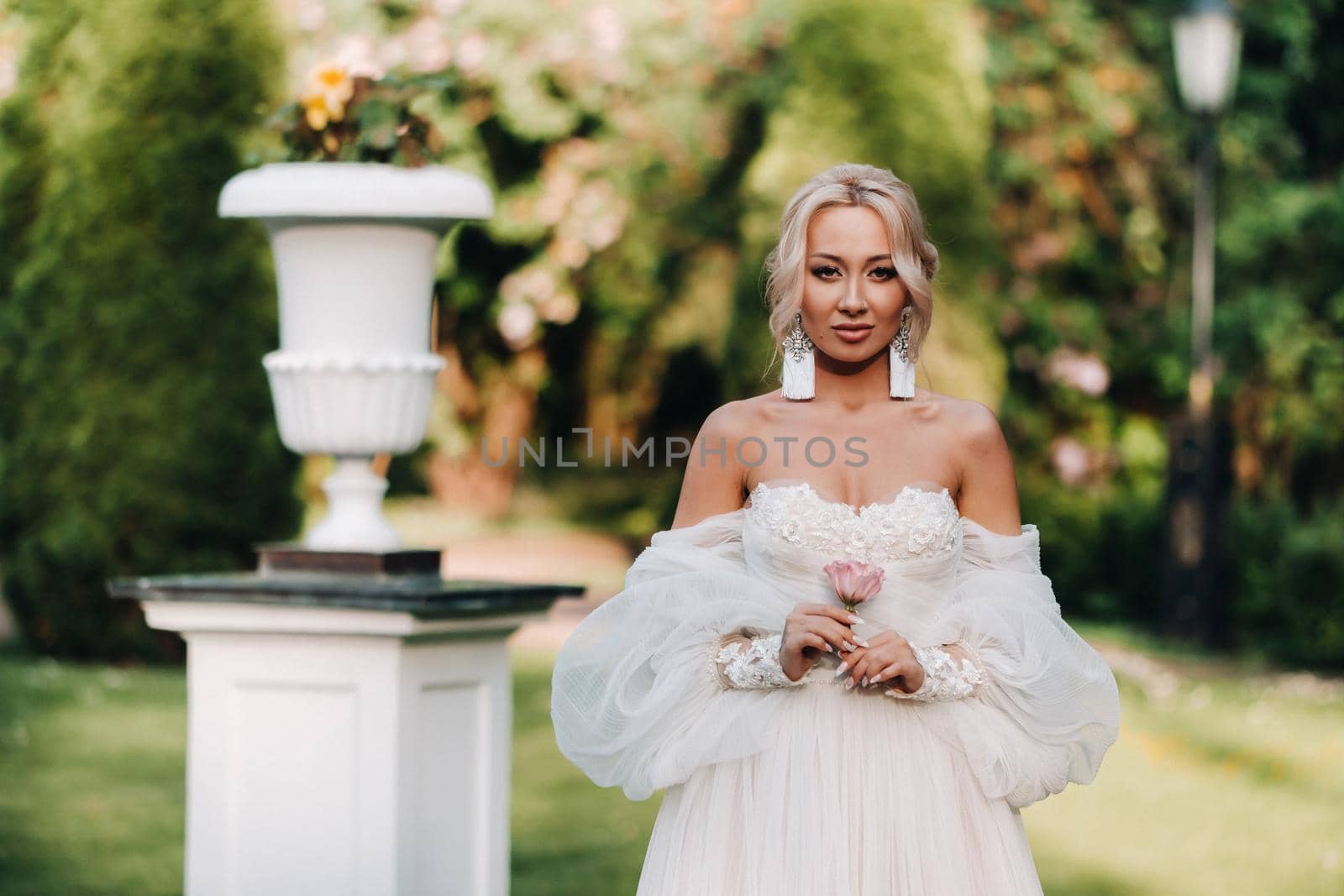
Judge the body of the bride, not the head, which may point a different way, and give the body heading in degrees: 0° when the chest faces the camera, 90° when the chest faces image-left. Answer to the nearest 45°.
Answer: approximately 0°

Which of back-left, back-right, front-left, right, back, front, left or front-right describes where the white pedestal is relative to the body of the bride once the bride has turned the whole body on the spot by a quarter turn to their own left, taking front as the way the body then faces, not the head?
back-left

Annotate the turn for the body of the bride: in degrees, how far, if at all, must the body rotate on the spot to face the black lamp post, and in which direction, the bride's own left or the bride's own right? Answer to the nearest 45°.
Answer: approximately 180°

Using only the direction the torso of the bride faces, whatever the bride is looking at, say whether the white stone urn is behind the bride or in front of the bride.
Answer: behind
